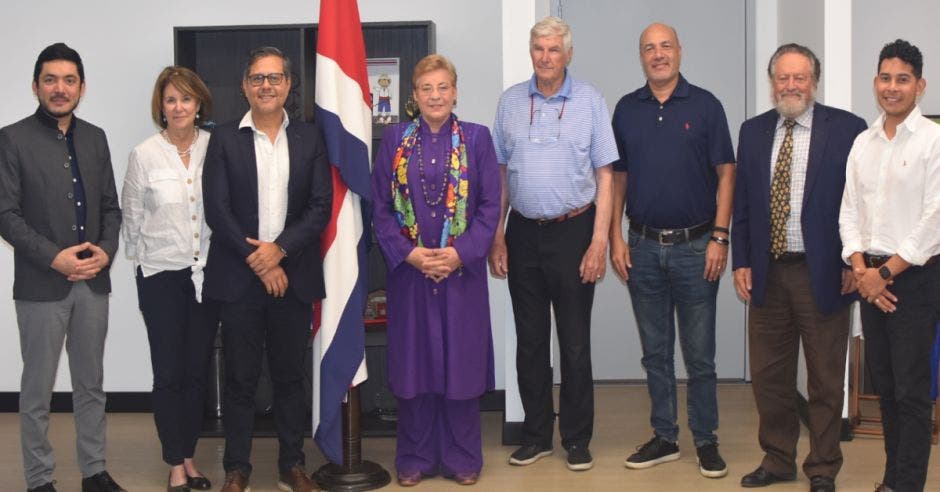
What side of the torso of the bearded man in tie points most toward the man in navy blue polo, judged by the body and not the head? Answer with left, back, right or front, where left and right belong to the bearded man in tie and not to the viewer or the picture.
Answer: right

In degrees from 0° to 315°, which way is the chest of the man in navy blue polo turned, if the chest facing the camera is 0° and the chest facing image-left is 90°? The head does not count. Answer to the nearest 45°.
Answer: approximately 0°

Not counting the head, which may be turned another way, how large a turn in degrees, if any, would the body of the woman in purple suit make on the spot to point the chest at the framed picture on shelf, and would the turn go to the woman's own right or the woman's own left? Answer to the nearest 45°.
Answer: approximately 180°

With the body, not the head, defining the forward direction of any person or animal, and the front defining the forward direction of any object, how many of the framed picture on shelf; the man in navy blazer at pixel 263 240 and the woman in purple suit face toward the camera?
3

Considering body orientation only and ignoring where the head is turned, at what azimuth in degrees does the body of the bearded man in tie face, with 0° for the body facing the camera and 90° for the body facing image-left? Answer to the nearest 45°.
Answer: approximately 0°
